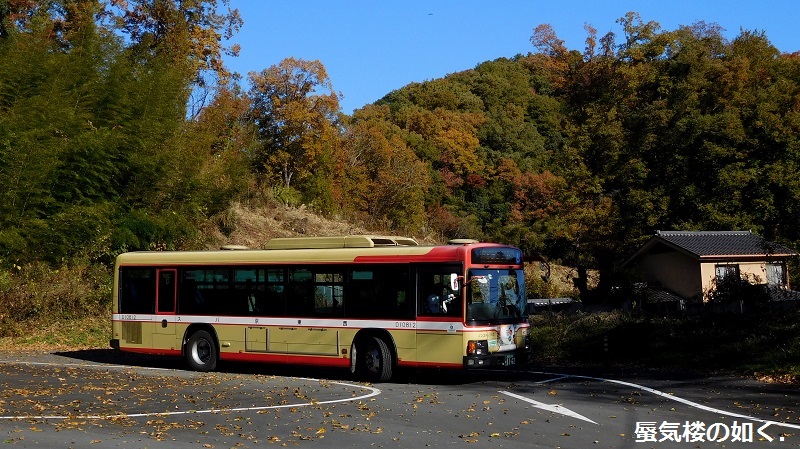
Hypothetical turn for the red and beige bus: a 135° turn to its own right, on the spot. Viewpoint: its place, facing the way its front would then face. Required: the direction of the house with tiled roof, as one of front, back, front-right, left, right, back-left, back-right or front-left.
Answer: back-right

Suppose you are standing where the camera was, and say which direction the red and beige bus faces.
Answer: facing the viewer and to the right of the viewer
